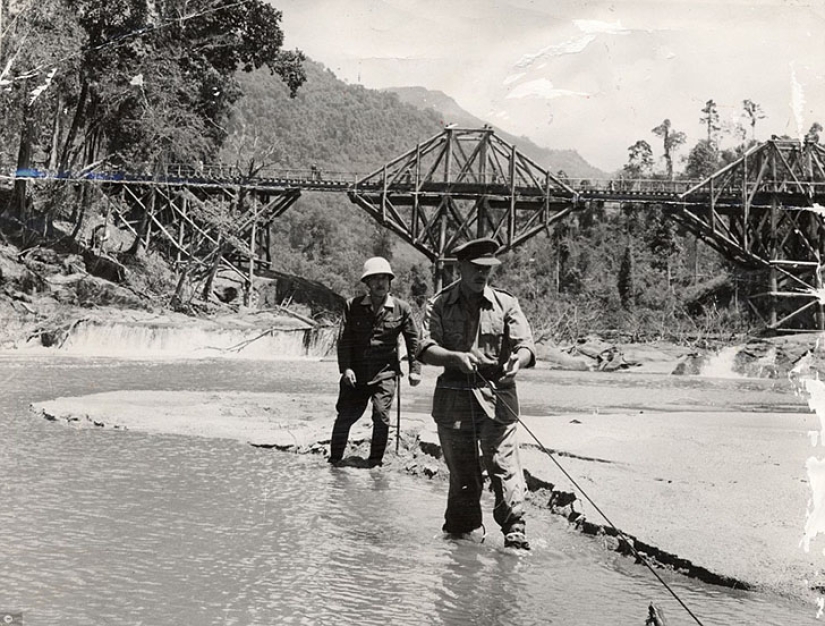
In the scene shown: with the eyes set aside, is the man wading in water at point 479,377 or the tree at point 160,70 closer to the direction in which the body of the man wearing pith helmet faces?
the man wading in water

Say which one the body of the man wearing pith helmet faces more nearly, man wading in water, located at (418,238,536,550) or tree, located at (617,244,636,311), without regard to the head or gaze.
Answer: the man wading in water

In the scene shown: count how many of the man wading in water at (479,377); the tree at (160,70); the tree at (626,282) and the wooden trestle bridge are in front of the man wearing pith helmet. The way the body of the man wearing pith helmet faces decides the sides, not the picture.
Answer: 1

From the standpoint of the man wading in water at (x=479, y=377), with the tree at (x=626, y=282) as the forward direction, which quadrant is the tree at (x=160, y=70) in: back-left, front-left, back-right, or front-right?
front-left

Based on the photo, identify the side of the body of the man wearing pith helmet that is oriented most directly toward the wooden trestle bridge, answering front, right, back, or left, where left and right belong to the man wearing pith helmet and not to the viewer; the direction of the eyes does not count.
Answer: back

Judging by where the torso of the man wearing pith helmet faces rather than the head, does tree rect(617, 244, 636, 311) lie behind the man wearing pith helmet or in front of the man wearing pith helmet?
behind

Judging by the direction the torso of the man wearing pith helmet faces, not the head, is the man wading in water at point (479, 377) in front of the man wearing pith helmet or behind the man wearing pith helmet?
in front

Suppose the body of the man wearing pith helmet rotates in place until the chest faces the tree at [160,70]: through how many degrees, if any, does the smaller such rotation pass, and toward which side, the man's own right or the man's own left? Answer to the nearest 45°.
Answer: approximately 180°

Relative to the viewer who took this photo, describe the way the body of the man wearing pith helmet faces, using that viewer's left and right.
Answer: facing the viewer

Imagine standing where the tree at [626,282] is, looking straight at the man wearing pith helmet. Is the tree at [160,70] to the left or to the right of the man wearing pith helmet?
right
